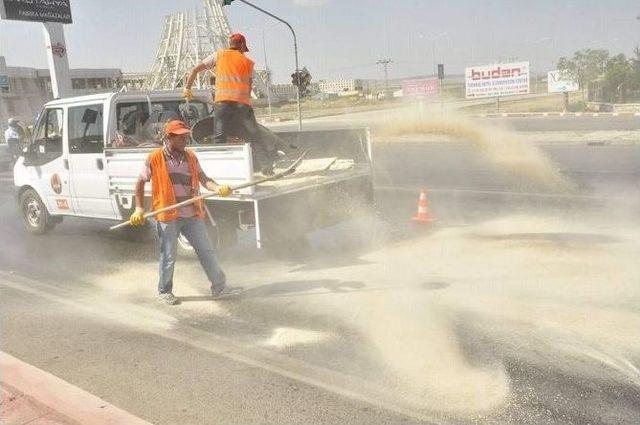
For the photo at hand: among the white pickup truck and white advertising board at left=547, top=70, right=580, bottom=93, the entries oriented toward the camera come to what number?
1

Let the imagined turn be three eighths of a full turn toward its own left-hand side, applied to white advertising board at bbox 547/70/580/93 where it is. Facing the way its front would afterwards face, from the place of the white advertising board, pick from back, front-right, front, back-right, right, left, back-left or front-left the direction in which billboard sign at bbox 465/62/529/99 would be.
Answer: back

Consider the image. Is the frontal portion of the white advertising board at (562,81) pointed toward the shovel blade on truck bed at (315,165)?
yes

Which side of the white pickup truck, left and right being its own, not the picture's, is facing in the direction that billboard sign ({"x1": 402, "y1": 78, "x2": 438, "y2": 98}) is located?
right

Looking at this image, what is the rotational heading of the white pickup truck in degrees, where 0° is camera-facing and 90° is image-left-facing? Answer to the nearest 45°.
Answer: approximately 135°

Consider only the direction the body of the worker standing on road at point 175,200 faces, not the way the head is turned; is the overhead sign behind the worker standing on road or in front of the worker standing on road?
behind

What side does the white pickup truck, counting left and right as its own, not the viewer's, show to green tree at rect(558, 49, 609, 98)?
right

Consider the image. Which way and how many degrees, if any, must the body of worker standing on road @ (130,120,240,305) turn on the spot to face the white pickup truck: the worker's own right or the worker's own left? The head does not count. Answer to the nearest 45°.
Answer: approximately 135° to the worker's own left

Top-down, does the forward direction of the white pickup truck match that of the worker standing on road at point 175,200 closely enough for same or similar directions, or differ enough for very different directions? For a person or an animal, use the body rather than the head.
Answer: very different directions

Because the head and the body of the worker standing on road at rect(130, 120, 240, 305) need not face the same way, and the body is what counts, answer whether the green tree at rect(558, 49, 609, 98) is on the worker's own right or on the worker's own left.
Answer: on the worker's own left

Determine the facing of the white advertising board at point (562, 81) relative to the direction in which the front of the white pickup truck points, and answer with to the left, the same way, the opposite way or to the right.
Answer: to the left

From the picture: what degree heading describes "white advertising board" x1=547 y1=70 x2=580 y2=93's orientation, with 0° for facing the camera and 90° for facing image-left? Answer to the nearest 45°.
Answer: approximately 0°
